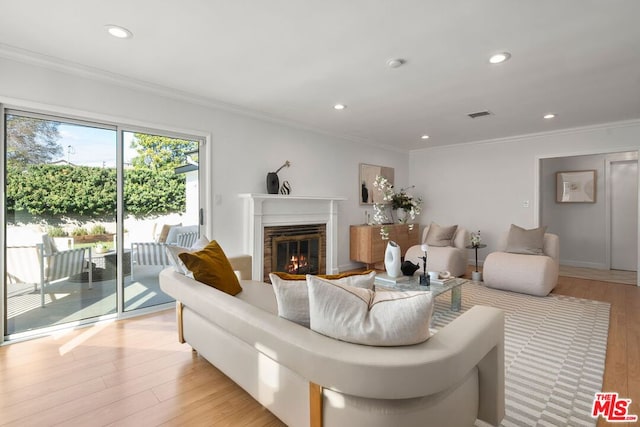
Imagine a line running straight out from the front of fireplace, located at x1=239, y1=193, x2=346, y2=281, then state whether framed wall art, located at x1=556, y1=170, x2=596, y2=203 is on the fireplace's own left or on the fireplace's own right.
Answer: on the fireplace's own left

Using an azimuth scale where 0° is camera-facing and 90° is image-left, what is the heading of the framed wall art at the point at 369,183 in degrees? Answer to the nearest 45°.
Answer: approximately 315°

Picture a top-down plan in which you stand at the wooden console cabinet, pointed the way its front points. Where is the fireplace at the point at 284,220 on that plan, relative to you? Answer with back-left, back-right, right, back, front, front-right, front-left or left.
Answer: right

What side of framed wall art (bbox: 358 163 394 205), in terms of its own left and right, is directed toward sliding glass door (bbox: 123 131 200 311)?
right

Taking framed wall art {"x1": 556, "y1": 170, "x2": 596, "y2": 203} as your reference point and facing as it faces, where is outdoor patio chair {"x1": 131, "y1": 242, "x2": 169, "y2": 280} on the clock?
The outdoor patio chair is roughly at 1 o'clock from the framed wall art.

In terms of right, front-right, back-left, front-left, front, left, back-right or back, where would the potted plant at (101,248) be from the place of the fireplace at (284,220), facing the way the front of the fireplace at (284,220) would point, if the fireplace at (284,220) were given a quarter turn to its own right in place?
front

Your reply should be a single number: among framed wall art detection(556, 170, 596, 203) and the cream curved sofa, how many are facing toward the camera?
1

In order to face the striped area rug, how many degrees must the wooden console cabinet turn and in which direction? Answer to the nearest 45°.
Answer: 0° — it already faces it

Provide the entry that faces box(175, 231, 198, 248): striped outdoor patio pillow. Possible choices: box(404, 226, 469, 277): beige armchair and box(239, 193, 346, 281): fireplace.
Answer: the beige armchair

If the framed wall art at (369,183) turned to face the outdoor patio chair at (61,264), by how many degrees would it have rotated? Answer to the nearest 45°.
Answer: approximately 90° to its right

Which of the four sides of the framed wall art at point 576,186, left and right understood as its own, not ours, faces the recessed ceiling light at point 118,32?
front

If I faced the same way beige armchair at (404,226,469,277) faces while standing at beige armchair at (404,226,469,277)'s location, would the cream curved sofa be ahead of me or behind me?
ahead

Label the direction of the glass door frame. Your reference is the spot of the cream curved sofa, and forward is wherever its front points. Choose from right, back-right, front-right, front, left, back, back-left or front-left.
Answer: left
